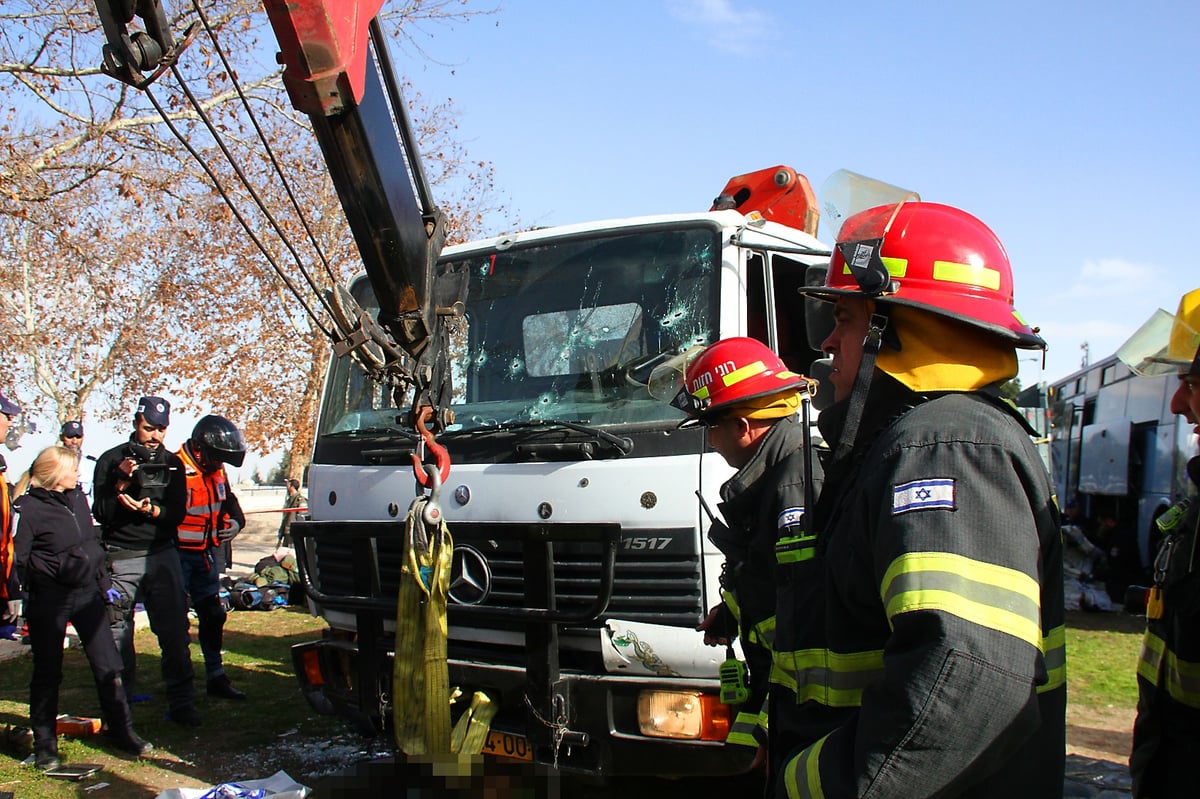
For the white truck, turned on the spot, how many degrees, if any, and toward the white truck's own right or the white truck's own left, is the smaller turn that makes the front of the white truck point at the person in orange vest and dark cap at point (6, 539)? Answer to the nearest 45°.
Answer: approximately 90° to the white truck's own right

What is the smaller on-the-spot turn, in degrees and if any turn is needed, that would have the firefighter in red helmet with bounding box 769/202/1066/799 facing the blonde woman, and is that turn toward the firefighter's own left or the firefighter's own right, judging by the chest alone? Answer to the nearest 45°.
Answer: approximately 45° to the firefighter's own right

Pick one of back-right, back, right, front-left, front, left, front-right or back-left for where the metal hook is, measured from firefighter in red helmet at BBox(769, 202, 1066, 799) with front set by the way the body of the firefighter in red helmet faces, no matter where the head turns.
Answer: front-right

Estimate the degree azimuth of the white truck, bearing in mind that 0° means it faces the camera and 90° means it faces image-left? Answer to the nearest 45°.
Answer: approximately 45°

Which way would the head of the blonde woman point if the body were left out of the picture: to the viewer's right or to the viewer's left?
to the viewer's right

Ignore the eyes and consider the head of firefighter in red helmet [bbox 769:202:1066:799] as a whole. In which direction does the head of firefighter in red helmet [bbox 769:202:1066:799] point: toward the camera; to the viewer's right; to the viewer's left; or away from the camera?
to the viewer's left

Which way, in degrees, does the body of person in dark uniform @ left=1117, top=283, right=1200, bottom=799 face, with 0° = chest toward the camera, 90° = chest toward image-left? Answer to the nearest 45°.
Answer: approximately 90°

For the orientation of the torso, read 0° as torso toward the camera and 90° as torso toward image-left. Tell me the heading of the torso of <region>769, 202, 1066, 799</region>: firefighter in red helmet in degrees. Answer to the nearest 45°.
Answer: approximately 90°

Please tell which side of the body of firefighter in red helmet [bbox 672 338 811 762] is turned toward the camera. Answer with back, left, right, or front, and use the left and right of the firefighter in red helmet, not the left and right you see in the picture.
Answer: left
